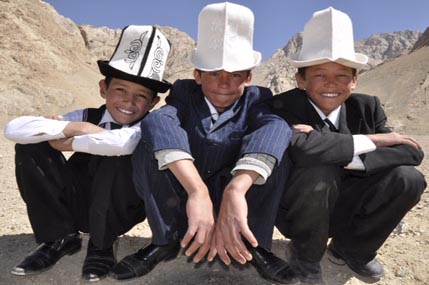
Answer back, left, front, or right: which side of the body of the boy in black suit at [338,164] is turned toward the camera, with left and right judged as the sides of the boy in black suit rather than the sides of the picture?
front

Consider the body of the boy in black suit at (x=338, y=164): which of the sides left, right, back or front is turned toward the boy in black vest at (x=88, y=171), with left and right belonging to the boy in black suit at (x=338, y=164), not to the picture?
right

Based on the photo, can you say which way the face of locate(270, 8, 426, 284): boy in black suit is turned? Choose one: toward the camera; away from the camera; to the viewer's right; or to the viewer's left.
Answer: toward the camera
